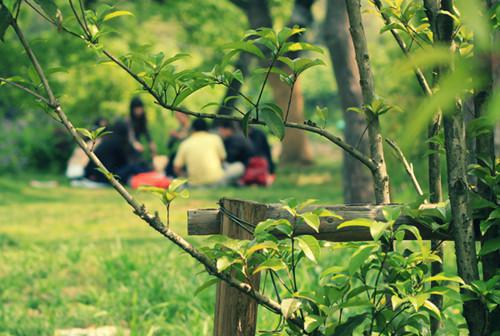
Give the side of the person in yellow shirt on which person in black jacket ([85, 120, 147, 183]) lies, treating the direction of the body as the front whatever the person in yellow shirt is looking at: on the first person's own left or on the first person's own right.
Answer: on the first person's own left

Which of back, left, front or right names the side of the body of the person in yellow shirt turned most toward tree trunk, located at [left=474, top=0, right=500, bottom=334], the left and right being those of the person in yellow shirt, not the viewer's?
back

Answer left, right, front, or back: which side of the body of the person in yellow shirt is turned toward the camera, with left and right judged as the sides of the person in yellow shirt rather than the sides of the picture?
back

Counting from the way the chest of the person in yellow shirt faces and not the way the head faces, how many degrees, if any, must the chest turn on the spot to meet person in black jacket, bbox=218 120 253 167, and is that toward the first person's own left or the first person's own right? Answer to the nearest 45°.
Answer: approximately 45° to the first person's own right

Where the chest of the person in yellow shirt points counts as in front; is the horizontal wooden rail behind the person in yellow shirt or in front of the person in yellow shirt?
behind

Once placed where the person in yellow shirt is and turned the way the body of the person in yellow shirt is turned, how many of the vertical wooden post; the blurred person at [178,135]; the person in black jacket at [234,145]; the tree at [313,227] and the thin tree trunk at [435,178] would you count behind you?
3

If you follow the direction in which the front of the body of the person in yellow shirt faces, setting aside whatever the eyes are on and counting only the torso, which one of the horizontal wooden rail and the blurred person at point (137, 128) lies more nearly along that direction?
the blurred person

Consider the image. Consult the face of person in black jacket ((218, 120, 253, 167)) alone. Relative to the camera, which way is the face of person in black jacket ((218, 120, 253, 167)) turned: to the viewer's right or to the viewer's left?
to the viewer's left

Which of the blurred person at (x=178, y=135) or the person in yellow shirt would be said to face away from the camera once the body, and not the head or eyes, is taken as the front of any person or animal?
the person in yellow shirt
